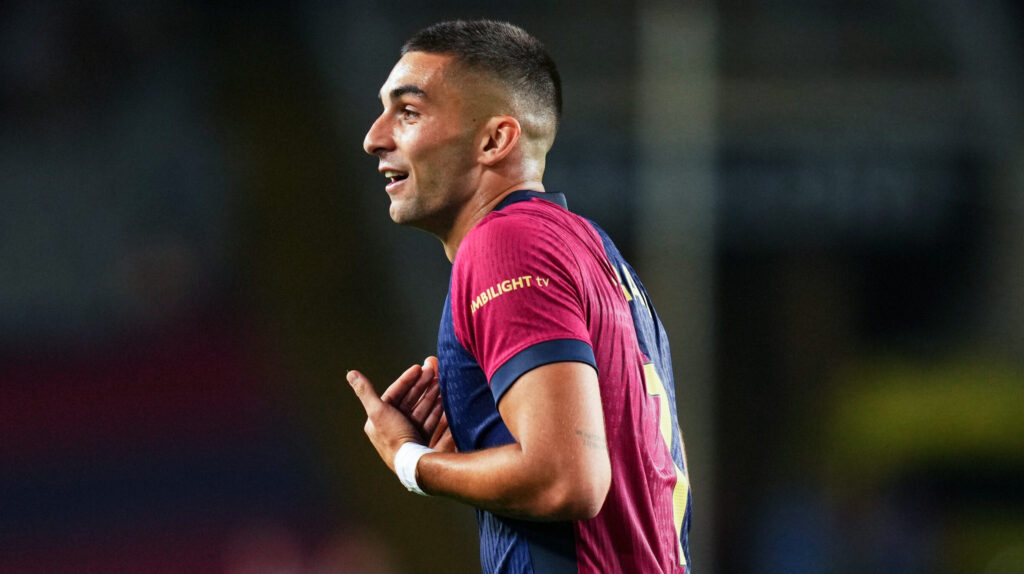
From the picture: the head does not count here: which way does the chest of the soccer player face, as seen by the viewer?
to the viewer's left

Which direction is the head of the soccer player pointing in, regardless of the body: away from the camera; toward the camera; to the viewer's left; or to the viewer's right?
to the viewer's left
